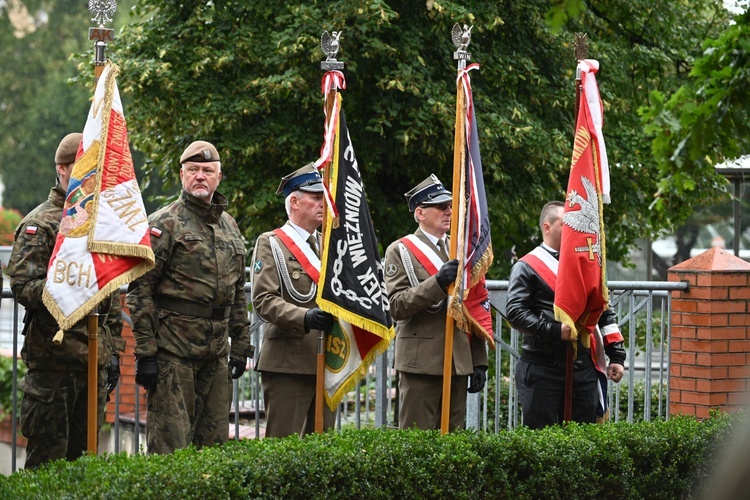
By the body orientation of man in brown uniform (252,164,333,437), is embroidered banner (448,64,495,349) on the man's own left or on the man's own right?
on the man's own left

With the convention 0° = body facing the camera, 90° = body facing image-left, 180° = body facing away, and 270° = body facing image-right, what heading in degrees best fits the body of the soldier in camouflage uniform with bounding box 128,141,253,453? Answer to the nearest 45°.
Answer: approximately 315°

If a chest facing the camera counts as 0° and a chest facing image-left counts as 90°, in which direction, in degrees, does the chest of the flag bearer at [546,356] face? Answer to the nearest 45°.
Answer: approximately 315°

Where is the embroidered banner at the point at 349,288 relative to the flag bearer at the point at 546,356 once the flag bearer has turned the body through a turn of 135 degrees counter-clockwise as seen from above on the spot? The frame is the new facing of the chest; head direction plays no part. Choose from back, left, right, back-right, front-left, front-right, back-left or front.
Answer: back-left

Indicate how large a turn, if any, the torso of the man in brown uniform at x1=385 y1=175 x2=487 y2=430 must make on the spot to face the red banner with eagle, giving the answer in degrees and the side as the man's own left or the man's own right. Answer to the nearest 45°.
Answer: approximately 45° to the man's own left

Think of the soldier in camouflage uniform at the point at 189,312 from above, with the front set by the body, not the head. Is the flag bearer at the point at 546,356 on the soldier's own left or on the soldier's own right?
on the soldier's own left

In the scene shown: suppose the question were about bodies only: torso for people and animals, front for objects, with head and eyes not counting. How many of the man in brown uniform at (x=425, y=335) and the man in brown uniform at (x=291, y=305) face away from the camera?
0

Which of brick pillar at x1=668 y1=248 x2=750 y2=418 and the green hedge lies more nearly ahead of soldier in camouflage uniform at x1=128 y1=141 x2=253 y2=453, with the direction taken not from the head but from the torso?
the green hedge

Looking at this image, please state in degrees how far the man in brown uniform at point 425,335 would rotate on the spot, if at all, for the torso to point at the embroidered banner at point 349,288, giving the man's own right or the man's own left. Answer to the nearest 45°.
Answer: approximately 90° to the man's own right

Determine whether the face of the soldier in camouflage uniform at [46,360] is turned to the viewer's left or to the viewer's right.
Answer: to the viewer's right
